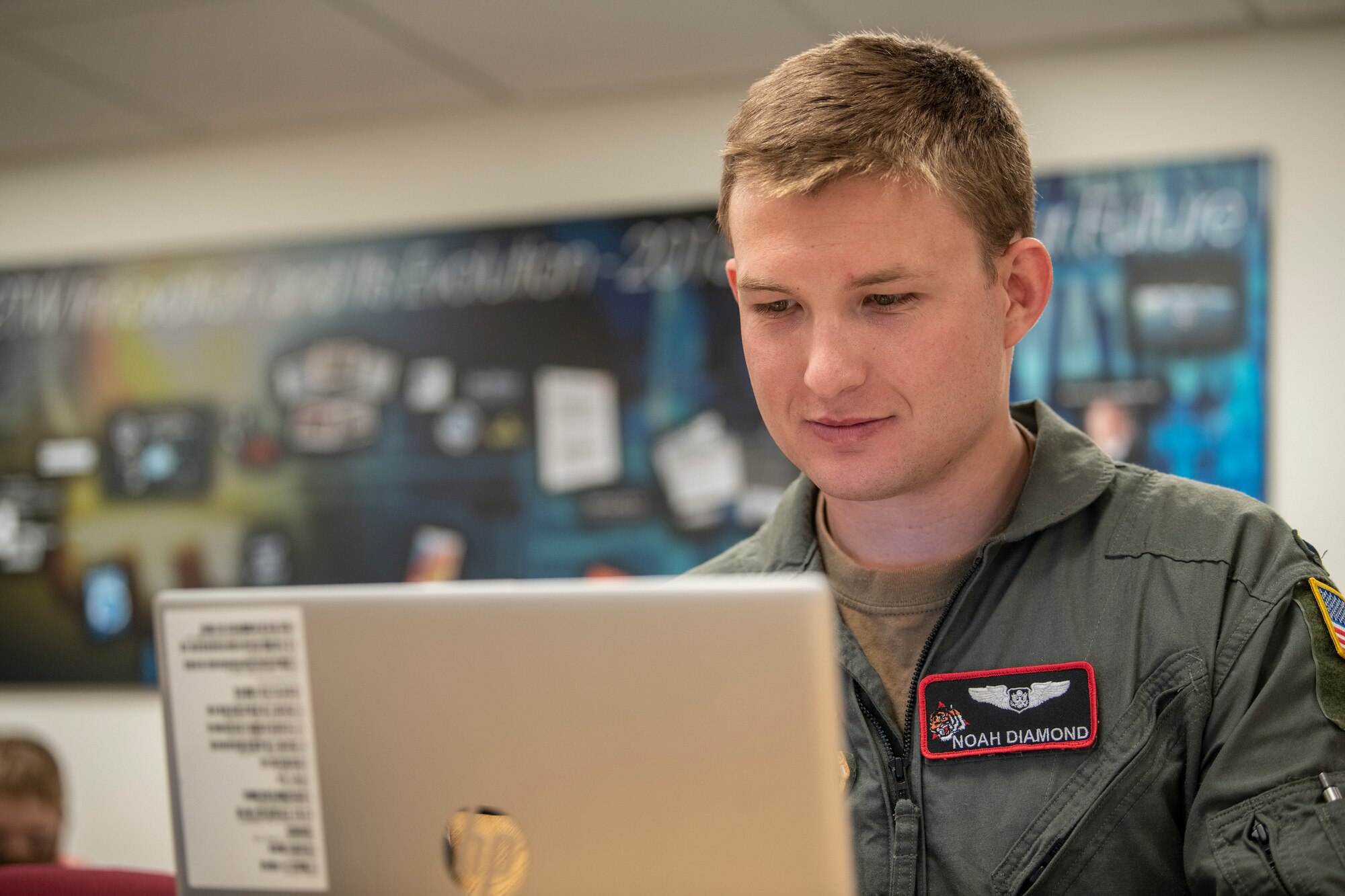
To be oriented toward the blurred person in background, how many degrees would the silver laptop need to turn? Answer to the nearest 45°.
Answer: approximately 45° to its left

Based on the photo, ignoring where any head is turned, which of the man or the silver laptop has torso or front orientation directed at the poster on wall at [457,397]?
the silver laptop

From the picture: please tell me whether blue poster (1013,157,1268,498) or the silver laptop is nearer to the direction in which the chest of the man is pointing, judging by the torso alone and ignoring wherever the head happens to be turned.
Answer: the silver laptop

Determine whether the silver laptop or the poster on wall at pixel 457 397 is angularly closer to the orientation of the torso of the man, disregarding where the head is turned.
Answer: the silver laptop

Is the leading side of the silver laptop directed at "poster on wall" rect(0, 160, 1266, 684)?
yes

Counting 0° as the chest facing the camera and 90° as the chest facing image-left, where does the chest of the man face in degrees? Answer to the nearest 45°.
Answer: approximately 45°

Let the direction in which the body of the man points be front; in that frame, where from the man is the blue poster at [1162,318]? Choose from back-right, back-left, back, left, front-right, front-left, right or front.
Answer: back-right

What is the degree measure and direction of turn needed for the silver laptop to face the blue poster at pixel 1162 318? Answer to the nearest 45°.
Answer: approximately 45° to its right

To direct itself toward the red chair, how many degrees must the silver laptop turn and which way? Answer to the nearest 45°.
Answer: approximately 45° to its left

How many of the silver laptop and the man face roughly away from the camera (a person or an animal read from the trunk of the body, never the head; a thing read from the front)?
1

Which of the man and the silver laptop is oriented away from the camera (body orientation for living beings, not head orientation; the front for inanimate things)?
the silver laptop

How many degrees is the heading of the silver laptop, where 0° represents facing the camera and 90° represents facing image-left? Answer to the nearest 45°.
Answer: approximately 180°
